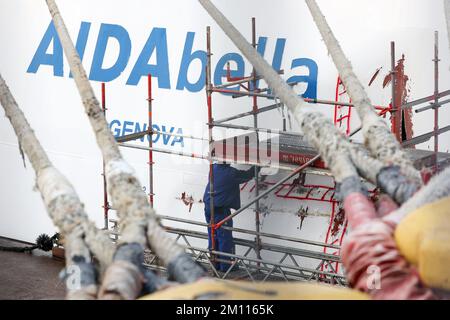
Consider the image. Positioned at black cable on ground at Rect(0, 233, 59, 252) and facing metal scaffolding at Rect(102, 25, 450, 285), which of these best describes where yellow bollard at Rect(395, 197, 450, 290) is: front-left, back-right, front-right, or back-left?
front-right

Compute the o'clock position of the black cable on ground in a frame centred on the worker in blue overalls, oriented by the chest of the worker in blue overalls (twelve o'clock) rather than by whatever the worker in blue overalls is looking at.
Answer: The black cable on ground is roughly at 9 o'clock from the worker in blue overalls.

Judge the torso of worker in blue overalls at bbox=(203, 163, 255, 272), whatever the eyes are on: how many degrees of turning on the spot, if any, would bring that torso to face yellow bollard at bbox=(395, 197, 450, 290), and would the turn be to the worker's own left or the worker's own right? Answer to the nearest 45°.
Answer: approximately 135° to the worker's own right

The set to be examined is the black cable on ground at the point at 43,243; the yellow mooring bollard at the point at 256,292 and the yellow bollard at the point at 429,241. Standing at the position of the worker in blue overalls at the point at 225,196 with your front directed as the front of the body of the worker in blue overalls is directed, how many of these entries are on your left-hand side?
1

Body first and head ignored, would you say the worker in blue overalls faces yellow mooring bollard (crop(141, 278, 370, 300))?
no

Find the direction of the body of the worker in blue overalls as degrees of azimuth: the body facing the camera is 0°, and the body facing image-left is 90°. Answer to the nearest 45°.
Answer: approximately 225°
